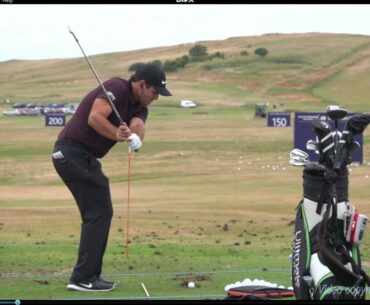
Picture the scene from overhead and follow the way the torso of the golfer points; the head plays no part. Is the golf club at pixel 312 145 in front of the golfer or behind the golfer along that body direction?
in front

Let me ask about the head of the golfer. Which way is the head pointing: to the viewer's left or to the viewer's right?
to the viewer's right

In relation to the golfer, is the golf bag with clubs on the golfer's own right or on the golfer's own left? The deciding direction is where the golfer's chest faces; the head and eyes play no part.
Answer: on the golfer's own right

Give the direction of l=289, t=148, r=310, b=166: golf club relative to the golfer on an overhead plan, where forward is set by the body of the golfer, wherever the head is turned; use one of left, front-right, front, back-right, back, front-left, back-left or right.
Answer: front-right

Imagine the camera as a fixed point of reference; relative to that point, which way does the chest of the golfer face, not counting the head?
to the viewer's right
